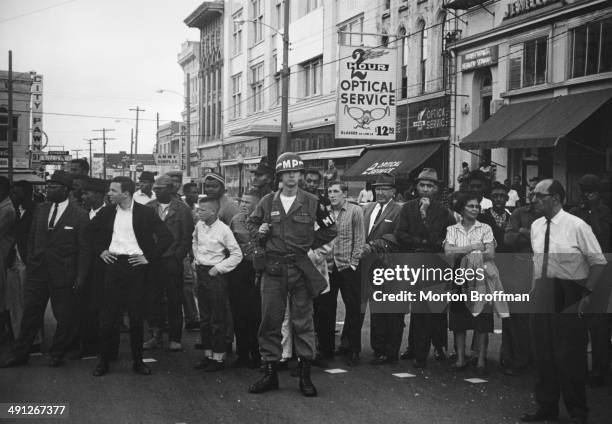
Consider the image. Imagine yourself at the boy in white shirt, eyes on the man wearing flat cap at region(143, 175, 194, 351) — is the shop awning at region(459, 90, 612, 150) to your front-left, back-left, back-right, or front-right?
front-right

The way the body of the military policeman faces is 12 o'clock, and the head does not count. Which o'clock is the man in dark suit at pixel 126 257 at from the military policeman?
The man in dark suit is roughly at 4 o'clock from the military policeman.

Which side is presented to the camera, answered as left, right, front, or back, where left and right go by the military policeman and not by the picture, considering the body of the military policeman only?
front

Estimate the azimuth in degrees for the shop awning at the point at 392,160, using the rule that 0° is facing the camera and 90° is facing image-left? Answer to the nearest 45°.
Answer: approximately 45°

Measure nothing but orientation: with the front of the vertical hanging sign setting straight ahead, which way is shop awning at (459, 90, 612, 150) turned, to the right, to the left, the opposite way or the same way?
to the right

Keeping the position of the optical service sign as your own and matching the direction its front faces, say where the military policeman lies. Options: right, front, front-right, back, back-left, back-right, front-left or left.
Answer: front

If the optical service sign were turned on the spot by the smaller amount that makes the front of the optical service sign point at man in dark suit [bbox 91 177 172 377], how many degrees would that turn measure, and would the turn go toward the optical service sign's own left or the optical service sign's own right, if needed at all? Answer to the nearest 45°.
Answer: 0° — it already faces them

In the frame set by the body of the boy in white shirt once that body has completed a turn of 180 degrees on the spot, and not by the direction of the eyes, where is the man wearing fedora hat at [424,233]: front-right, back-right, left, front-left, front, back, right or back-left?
front-right

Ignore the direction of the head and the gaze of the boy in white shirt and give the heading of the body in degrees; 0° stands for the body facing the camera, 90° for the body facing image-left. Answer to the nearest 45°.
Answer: approximately 45°

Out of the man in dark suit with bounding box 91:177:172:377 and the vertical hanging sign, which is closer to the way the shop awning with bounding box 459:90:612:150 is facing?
the man in dark suit

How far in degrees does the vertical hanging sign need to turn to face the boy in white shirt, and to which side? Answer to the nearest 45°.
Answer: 0° — it already faces them

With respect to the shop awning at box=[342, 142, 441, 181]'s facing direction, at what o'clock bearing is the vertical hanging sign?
The vertical hanging sign is roughly at 2 o'clock from the shop awning.

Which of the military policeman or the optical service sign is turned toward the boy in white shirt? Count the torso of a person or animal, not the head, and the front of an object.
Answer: the optical service sign

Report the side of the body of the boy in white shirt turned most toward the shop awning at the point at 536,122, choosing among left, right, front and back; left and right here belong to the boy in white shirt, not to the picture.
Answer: back

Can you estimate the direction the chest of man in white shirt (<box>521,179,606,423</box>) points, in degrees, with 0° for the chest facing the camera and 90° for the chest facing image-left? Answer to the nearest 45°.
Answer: approximately 45°

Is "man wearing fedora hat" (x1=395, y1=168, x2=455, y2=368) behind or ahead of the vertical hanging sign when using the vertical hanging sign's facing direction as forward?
ahead

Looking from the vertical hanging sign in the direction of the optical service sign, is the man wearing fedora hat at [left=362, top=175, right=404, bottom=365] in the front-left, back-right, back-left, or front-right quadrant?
front-right
